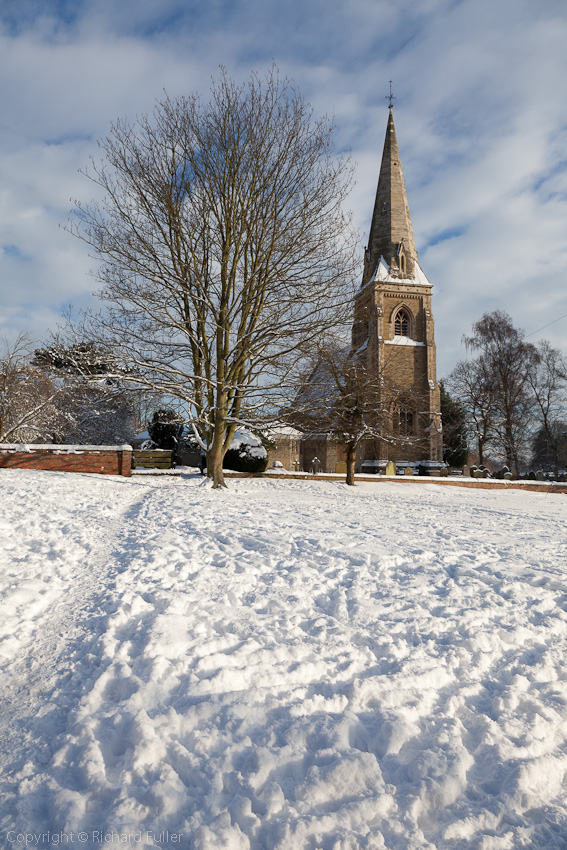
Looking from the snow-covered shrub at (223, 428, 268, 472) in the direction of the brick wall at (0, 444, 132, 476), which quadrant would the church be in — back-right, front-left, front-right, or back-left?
back-right

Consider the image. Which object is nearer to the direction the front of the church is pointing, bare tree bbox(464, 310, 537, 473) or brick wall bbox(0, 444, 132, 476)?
the brick wall

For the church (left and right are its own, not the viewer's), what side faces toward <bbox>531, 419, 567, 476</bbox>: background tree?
left

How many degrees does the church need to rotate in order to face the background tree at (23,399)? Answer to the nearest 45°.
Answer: approximately 45° to its right

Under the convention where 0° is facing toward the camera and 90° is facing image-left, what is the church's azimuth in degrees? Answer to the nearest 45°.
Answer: approximately 0°

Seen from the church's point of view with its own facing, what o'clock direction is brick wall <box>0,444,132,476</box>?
The brick wall is roughly at 1 o'clock from the church.
